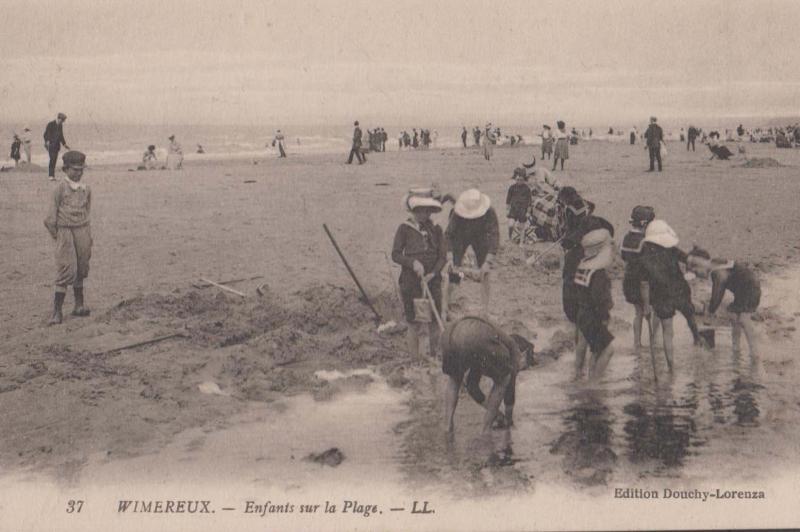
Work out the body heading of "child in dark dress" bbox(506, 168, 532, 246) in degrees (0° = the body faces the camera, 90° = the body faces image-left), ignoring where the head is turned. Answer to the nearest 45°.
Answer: approximately 0°

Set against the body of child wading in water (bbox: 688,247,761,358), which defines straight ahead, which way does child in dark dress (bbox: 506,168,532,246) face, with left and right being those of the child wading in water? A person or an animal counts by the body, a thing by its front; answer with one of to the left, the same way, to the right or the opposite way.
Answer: to the left

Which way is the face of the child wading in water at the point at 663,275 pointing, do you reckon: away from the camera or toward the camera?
away from the camera

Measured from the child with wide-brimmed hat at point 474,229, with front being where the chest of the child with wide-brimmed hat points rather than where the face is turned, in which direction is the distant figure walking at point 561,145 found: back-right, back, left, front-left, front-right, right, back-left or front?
back

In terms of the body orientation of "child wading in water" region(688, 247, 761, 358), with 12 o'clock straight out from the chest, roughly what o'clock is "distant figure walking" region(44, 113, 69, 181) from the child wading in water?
The distant figure walking is roughly at 1 o'clock from the child wading in water.

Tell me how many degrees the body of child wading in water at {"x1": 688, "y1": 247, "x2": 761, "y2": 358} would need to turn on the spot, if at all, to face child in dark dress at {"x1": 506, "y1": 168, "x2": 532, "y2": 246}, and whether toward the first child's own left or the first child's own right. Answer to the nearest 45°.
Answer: approximately 45° to the first child's own right

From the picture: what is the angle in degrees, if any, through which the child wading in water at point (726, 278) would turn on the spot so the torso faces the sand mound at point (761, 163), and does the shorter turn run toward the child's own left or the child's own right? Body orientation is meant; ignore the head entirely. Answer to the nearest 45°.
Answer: approximately 90° to the child's own right

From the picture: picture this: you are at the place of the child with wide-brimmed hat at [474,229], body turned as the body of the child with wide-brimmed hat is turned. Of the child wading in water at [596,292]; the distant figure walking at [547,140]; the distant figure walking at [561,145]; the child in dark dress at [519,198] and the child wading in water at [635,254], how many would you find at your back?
3

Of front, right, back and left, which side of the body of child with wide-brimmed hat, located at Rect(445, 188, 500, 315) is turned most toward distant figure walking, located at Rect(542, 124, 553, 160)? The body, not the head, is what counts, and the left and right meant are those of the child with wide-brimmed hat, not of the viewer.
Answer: back

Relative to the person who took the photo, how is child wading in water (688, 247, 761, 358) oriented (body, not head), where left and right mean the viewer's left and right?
facing to the left of the viewer

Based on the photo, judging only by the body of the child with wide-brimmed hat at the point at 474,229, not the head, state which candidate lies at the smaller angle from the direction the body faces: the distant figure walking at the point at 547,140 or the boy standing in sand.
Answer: the boy standing in sand

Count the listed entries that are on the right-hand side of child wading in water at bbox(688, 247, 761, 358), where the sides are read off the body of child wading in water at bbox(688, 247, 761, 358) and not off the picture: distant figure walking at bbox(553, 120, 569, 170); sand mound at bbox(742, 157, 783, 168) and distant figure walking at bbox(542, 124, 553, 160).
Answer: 3
